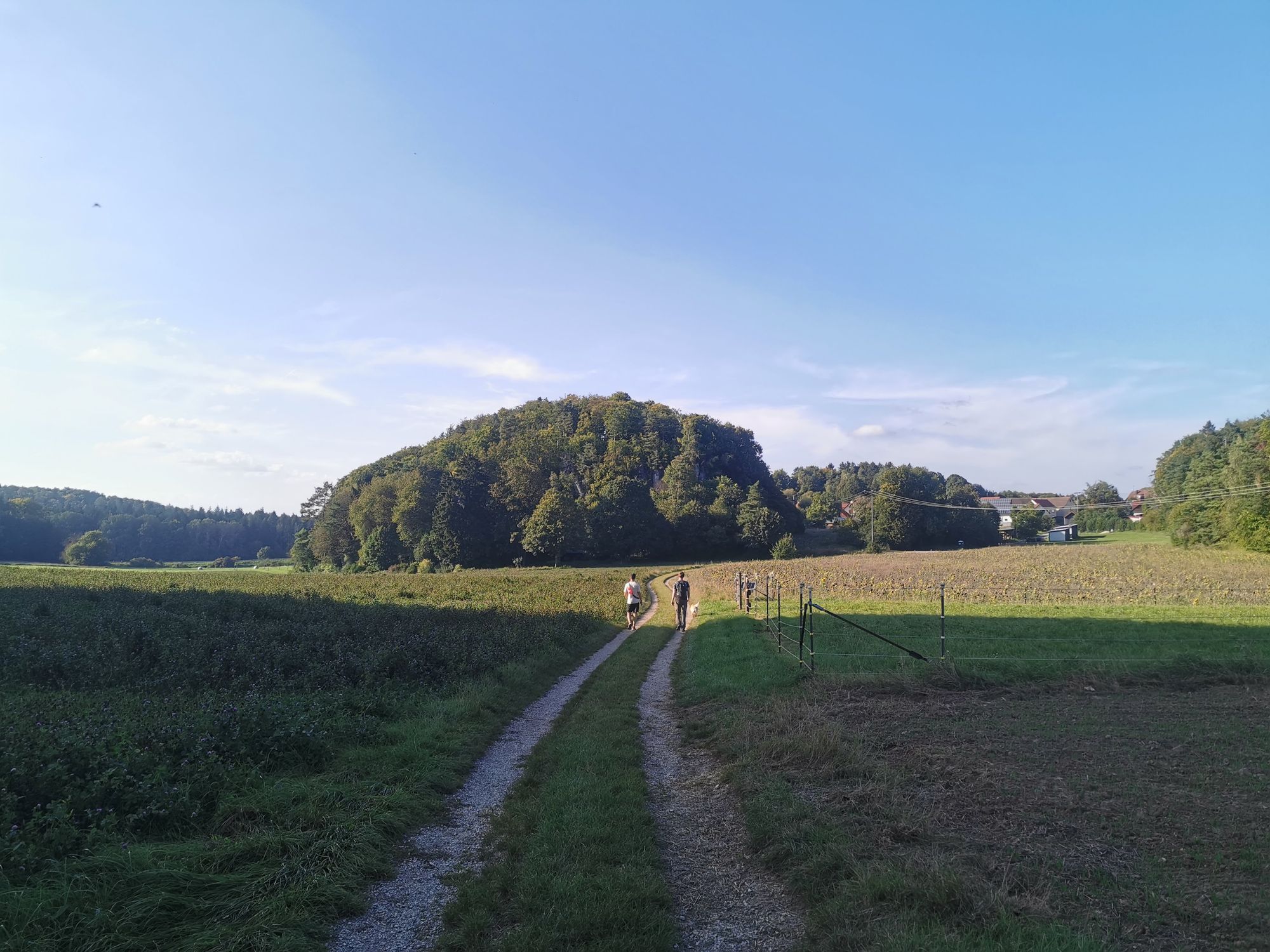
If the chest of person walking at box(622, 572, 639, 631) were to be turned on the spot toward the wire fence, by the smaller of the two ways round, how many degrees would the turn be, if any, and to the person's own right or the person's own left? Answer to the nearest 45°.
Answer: approximately 135° to the person's own right

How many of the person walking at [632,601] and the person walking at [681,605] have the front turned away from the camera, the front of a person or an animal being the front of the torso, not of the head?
2

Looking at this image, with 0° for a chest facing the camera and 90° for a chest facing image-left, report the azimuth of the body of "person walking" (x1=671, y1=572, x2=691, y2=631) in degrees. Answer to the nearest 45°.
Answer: approximately 180°

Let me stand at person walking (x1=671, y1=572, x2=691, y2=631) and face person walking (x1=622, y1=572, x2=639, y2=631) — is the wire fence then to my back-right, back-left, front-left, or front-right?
back-left

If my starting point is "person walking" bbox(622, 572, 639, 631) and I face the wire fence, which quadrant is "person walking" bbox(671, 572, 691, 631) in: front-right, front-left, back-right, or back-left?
front-left

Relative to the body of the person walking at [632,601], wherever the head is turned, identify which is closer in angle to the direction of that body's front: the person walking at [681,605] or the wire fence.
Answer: the person walking

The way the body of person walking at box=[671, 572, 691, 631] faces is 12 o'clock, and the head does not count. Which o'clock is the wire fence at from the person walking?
The wire fence is roughly at 4 o'clock from the person walking.

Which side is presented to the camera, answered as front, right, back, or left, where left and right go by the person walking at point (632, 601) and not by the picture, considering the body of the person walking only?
back
